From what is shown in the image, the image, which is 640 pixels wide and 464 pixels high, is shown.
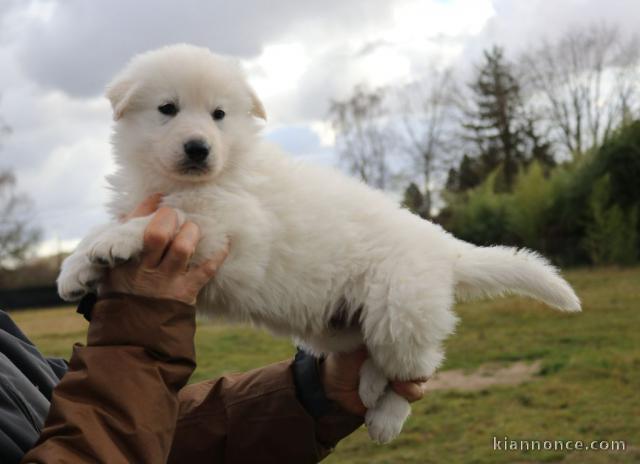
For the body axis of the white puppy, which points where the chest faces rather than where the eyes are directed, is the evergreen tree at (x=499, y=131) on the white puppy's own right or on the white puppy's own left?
on the white puppy's own right

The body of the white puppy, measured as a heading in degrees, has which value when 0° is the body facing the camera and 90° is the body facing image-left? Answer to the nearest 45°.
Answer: approximately 90°
